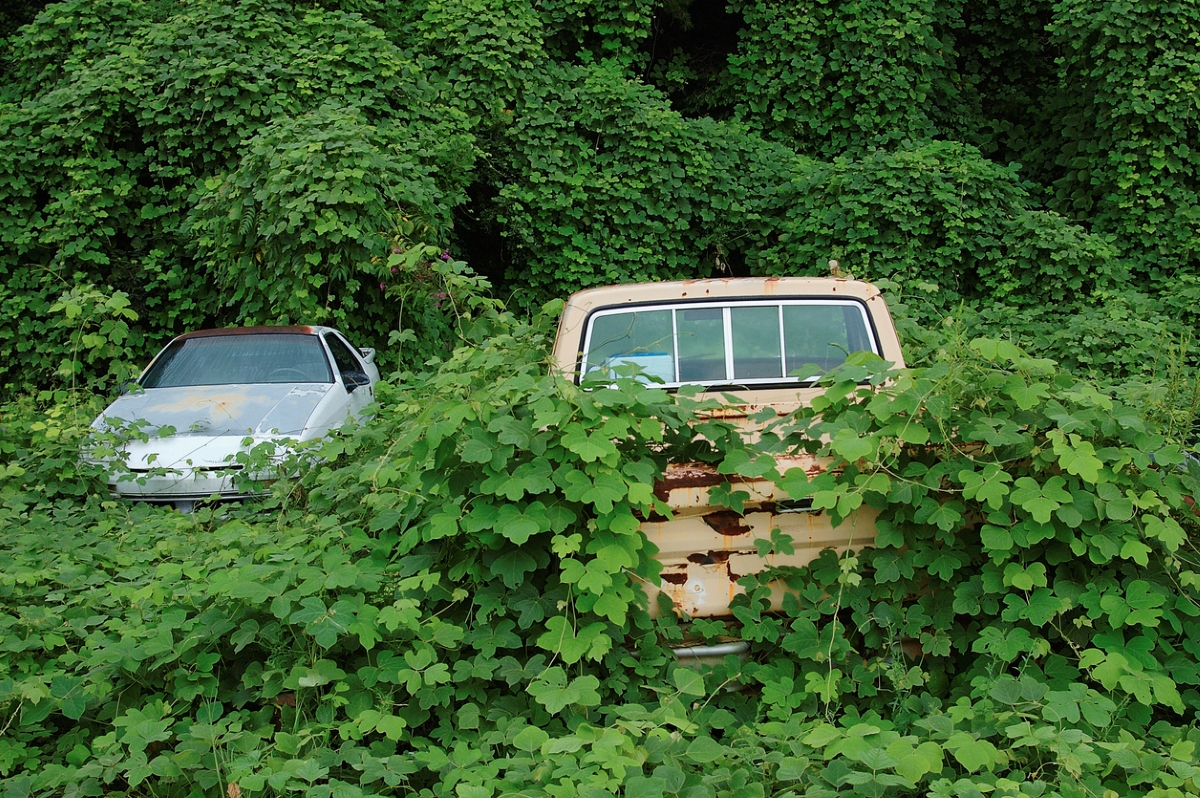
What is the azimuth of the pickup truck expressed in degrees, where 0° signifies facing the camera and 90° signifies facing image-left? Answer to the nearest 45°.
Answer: approximately 180°

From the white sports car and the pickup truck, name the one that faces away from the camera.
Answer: the pickup truck

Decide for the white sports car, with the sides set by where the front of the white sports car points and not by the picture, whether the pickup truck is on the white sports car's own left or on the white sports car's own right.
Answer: on the white sports car's own left

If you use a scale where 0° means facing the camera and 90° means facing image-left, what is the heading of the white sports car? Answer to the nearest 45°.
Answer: approximately 45°

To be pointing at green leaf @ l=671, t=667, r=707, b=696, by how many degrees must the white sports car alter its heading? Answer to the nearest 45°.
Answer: approximately 45° to its left

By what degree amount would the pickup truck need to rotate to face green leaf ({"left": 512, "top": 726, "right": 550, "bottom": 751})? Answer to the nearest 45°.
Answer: approximately 180°

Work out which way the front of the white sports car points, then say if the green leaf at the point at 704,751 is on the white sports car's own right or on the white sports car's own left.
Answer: on the white sports car's own left

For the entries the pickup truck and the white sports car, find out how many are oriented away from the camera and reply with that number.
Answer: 1

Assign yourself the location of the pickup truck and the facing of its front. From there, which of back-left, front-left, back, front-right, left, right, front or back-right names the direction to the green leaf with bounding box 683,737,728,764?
back

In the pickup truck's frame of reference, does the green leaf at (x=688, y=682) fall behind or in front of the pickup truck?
behind

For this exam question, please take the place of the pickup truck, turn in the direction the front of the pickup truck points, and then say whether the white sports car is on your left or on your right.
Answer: on your left
